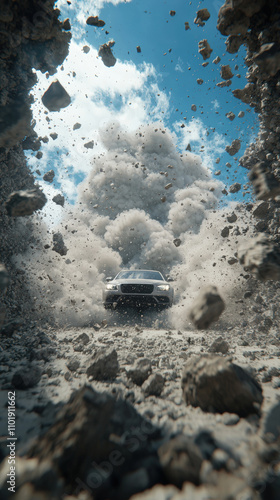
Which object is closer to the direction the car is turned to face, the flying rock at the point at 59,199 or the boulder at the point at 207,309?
the boulder

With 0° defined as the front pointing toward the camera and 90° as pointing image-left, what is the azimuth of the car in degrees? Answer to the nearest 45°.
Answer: approximately 0°

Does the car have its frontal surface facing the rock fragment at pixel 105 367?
yes

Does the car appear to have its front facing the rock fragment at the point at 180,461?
yes

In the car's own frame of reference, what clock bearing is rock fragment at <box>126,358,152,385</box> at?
The rock fragment is roughly at 12 o'clock from the car.

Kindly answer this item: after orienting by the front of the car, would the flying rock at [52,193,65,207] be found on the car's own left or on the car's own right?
on the car's own right
